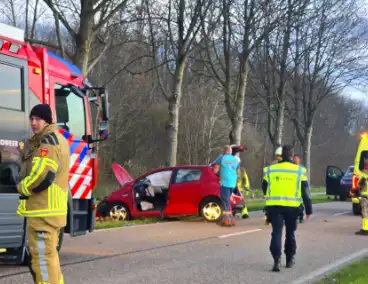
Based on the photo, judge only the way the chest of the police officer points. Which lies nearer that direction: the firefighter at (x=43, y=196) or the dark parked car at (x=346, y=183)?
the dark parked car

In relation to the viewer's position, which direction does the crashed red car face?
facing to the left of the viewer

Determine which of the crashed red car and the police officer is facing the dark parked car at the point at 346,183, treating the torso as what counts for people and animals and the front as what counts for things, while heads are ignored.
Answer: the police officer

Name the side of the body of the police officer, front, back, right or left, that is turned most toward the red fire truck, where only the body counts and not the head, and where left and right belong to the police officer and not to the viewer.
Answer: left

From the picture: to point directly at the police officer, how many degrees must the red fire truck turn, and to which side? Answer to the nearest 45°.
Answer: approximately 45° to its right

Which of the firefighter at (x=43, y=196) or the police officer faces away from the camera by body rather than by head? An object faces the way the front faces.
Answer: the police officer

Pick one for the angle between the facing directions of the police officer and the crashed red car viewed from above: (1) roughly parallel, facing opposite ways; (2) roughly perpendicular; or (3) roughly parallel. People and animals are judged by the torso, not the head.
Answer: roughly perpendicular

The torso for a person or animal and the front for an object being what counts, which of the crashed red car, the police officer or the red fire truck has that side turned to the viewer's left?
the crashed red car

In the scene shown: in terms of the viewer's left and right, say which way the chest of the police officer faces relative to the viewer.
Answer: facing away from the viewer

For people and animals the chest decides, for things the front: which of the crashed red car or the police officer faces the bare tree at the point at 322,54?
the police officer

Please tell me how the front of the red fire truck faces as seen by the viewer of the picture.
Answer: facing away from the viewer and to the right of the viewer

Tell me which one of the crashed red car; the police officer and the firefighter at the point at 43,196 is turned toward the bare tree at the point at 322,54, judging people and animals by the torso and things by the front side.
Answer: the police officer
